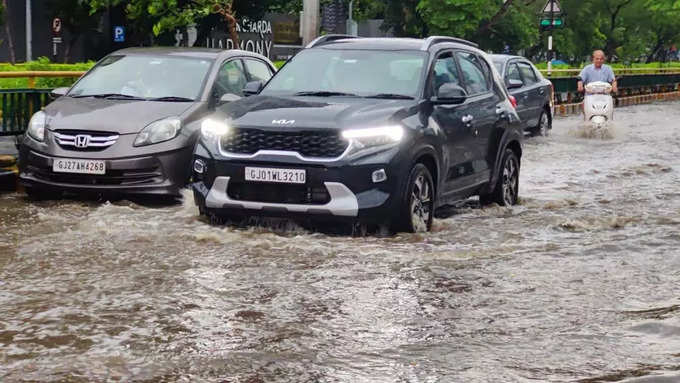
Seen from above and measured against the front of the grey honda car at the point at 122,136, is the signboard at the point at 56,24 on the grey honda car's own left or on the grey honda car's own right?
on the grey honda car's own right

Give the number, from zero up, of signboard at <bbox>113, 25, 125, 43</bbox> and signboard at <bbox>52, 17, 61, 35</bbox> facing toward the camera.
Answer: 2

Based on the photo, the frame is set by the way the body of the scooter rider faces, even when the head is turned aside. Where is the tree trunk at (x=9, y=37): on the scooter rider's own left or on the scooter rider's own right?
on the scooter rider's own right

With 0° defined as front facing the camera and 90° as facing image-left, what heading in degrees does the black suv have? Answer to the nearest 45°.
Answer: approximately 45°

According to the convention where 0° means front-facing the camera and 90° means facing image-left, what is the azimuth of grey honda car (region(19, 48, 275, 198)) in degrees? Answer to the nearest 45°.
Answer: approximately 45°

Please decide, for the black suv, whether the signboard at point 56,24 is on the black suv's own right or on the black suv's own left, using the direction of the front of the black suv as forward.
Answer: on the black suv's own right
